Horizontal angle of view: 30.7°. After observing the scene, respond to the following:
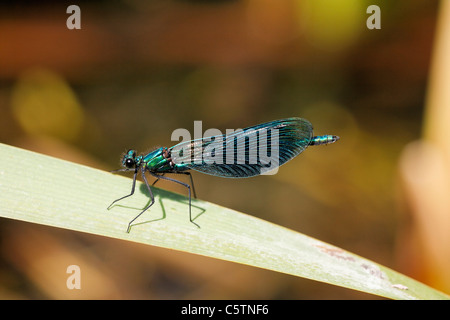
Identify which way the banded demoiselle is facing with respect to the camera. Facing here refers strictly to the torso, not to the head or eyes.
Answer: to the viewer's left
